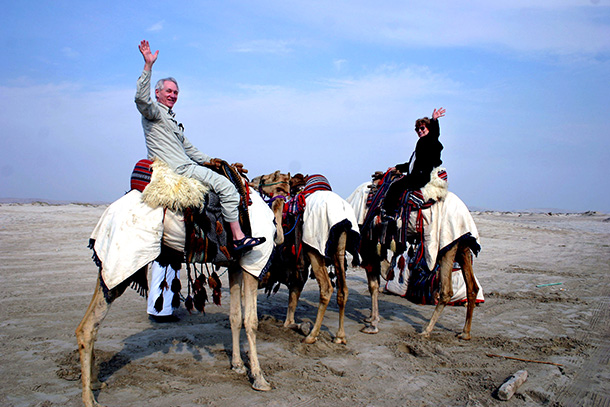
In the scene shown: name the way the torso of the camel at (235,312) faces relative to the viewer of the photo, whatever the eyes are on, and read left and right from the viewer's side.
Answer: facing to the right of the viewer

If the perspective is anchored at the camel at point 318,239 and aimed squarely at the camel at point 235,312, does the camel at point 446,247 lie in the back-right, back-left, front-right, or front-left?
back-left

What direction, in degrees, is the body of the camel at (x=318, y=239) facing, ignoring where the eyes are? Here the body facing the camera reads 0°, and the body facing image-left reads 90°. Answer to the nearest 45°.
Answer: approximately 135°

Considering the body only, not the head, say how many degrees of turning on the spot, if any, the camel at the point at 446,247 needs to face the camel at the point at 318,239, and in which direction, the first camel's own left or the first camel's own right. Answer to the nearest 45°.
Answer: approximately 45° to the first camel's own left

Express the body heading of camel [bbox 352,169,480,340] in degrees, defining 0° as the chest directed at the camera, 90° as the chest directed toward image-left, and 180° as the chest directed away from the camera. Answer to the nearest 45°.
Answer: approximately 90°

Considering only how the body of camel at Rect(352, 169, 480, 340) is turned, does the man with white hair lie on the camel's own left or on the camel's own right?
on the camel's own left

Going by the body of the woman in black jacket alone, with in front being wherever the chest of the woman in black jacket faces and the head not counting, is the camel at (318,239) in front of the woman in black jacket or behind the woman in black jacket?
in front
